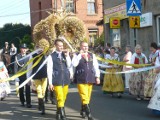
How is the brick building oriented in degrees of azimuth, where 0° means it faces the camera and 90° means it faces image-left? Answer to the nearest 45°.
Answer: approximately 0°

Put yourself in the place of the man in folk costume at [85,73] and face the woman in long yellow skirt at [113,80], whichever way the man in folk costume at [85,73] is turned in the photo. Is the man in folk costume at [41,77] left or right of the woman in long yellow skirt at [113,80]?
left
